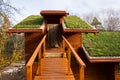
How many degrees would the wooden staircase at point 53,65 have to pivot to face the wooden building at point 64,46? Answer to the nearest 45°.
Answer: approximately 180°

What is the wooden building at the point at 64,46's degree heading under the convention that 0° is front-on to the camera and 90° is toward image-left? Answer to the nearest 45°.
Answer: approximately 0°

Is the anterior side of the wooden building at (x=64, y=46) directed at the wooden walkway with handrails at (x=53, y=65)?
yes

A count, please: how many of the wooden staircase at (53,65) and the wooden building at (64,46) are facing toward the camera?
2

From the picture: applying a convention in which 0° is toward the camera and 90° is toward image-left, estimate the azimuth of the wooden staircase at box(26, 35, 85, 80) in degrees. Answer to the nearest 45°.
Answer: approximately 0°
